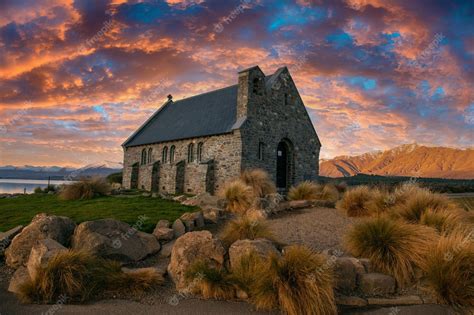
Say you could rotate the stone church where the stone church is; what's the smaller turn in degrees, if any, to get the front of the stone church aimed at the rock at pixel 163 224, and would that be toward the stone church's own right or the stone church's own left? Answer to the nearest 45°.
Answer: approximately 45° to the stone church's own right

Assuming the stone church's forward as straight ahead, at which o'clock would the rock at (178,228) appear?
The rock is roughly at 2 o'clock from the stone church.

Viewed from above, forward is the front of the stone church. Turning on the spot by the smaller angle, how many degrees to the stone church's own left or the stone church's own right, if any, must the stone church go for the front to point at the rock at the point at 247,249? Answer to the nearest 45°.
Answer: approximately 45° to the stone church's own right

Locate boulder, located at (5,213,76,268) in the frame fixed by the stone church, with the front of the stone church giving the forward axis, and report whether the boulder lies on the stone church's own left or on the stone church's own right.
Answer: on the stone church's own right

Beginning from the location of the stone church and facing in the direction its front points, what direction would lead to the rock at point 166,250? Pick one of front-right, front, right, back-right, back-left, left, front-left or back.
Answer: front-right

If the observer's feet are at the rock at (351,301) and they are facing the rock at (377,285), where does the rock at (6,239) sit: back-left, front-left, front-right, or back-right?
back-left

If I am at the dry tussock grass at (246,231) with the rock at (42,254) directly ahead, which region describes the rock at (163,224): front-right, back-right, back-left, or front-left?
front-right

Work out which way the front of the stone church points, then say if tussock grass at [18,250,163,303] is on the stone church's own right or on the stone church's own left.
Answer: on the stone church's own right

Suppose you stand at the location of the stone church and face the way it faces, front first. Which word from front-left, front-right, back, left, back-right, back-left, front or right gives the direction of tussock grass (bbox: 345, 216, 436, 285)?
front-right

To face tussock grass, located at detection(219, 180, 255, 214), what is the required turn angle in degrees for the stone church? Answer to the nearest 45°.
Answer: approximately 45° to its right

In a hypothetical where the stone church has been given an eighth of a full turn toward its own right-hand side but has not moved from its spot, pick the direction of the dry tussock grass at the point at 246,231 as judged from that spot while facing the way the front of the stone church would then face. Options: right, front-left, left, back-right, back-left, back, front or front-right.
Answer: front

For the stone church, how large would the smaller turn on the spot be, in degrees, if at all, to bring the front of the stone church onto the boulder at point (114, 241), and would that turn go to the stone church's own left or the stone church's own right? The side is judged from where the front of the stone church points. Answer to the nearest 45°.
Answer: approximately 45° to the stone church's own right

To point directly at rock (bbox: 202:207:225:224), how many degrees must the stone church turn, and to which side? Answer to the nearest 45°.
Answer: approximately 45° to its right

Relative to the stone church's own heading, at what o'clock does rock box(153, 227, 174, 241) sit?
The rock is roughly at 2 o'clock from the stone church.

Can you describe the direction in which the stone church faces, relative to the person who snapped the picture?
facing the viewer and to the right of the viewer

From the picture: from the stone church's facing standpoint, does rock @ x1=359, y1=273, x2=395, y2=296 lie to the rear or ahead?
ahead

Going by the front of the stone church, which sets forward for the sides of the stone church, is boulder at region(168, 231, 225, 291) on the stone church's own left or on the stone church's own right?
on the stone church's own right

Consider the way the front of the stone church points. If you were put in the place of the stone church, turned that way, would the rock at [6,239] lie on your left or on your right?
on your right
